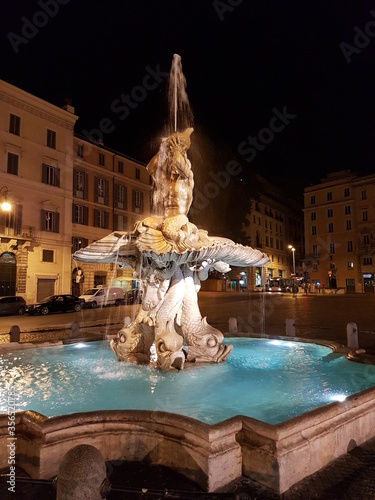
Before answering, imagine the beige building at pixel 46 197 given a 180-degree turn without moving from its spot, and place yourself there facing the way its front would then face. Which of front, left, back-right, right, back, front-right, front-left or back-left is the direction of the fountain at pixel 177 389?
back-left

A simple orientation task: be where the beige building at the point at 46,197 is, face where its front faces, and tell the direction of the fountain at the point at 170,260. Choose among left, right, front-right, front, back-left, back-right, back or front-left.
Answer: front-right

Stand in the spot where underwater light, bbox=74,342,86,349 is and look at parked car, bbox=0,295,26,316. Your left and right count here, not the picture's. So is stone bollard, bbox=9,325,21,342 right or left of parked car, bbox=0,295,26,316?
left

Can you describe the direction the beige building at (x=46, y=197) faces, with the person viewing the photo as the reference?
facing the viewer and to the right of the viewer

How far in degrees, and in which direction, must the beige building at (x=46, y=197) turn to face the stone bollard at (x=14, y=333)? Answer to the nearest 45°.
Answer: approximately 45° to its right

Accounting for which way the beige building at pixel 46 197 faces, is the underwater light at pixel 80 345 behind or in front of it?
in front

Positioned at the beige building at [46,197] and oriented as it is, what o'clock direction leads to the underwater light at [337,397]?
The underwater light is roughly at 1 o'clock from the beige building.
